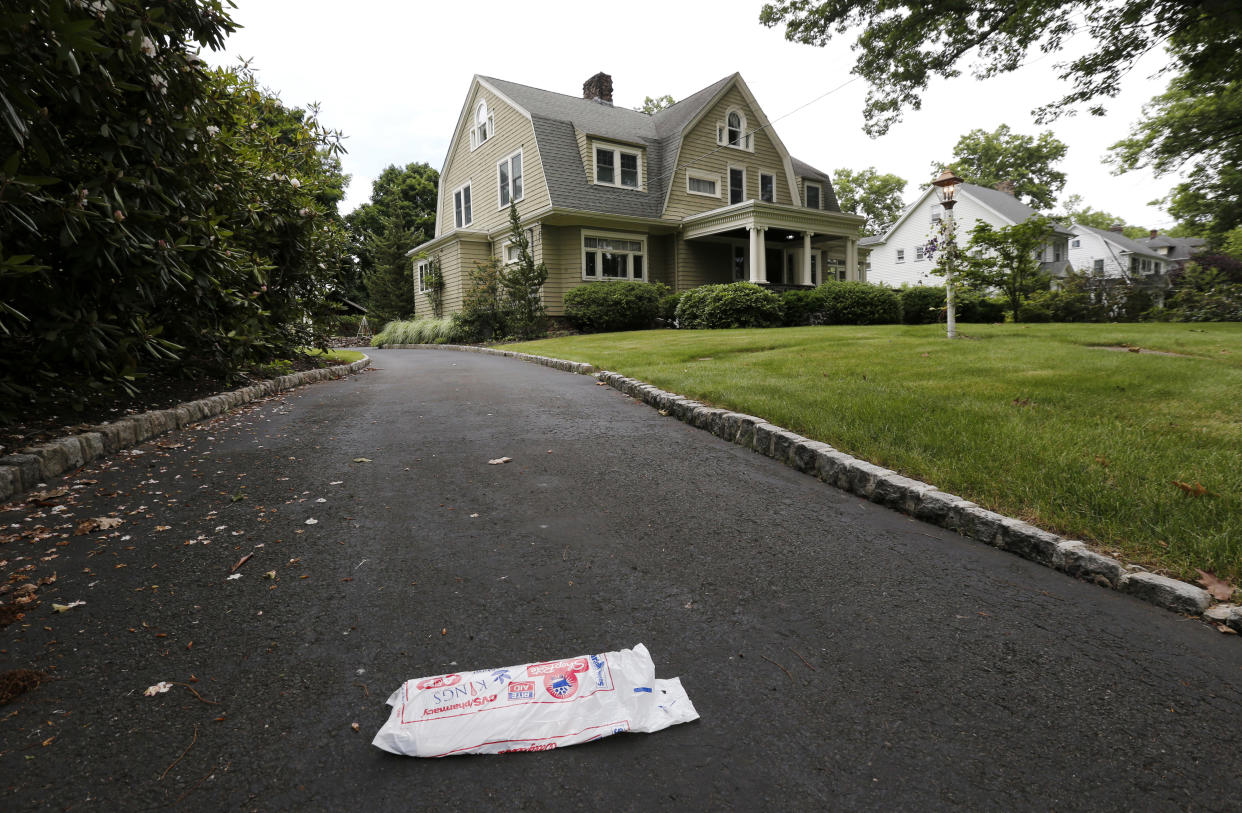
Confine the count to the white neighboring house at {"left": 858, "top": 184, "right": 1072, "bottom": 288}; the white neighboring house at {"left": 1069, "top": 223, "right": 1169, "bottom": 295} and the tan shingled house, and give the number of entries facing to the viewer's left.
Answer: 0

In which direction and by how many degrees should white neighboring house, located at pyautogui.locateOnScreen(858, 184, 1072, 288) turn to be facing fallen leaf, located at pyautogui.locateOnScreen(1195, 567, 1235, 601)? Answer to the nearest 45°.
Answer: approximately 45° to its right

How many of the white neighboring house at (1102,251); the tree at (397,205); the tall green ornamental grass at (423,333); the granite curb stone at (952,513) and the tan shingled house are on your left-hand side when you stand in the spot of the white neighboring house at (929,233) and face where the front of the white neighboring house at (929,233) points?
1

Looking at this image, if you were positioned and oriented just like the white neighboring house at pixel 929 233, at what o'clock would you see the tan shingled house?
The tan shingled house is roughly at 2 o'clock from the white neighboring house.

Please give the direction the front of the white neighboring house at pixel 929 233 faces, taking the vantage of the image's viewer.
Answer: facing the viewer and to the right of the viewer

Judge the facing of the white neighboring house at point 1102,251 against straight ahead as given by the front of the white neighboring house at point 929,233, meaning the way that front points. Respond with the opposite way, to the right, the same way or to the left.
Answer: the same way

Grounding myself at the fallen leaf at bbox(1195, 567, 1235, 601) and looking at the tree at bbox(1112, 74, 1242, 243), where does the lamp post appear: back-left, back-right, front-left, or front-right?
front-left

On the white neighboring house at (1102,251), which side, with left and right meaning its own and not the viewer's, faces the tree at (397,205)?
right

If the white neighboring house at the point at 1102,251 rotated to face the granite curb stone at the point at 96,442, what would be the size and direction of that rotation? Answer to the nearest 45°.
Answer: approximately 45° to its right

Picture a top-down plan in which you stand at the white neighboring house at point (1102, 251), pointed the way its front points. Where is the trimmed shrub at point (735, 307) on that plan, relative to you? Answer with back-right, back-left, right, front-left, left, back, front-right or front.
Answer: front-right

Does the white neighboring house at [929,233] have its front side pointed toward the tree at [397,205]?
no

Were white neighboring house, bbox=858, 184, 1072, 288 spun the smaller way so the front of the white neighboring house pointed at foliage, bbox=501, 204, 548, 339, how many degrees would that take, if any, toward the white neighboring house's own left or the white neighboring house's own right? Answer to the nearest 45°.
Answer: approximately 45° to the white neighboring house's own right

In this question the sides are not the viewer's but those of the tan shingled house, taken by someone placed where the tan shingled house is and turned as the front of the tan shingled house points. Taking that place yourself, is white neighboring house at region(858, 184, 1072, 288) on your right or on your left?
on your left

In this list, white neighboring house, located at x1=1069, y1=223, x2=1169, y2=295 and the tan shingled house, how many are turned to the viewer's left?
0

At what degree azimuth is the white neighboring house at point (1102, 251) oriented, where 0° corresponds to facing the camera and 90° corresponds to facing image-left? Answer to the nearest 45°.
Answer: approximately 315°

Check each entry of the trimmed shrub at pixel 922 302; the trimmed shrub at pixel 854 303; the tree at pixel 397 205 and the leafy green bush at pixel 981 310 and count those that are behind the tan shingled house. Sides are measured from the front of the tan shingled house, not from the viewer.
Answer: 1

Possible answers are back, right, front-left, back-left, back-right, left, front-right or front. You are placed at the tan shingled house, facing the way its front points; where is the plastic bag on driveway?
front-right

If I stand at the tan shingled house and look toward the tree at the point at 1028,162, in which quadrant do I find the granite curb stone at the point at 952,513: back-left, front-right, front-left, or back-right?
back-right
